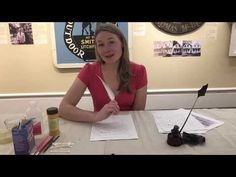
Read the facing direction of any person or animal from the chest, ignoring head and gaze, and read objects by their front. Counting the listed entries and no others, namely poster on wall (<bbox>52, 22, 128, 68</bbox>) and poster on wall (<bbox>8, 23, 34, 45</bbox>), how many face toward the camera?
2

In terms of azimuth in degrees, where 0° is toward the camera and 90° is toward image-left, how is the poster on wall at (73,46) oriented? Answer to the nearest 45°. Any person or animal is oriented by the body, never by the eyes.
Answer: approximately 0°

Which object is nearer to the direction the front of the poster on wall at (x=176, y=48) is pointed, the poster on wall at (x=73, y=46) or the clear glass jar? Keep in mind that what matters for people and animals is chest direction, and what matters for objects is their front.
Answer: the clear glass jar

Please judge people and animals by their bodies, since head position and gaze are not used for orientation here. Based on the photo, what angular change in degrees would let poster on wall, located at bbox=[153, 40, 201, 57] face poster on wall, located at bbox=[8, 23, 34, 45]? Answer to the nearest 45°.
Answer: approximately 90° to its right

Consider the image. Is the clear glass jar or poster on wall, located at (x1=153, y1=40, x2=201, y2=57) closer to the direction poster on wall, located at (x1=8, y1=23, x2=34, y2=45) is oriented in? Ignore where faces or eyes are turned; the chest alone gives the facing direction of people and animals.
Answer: the clear glass jar

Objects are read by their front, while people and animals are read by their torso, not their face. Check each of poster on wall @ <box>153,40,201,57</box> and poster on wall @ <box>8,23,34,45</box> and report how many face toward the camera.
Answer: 2

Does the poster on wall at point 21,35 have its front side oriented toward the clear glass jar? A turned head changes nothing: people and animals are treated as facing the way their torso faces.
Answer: yes
